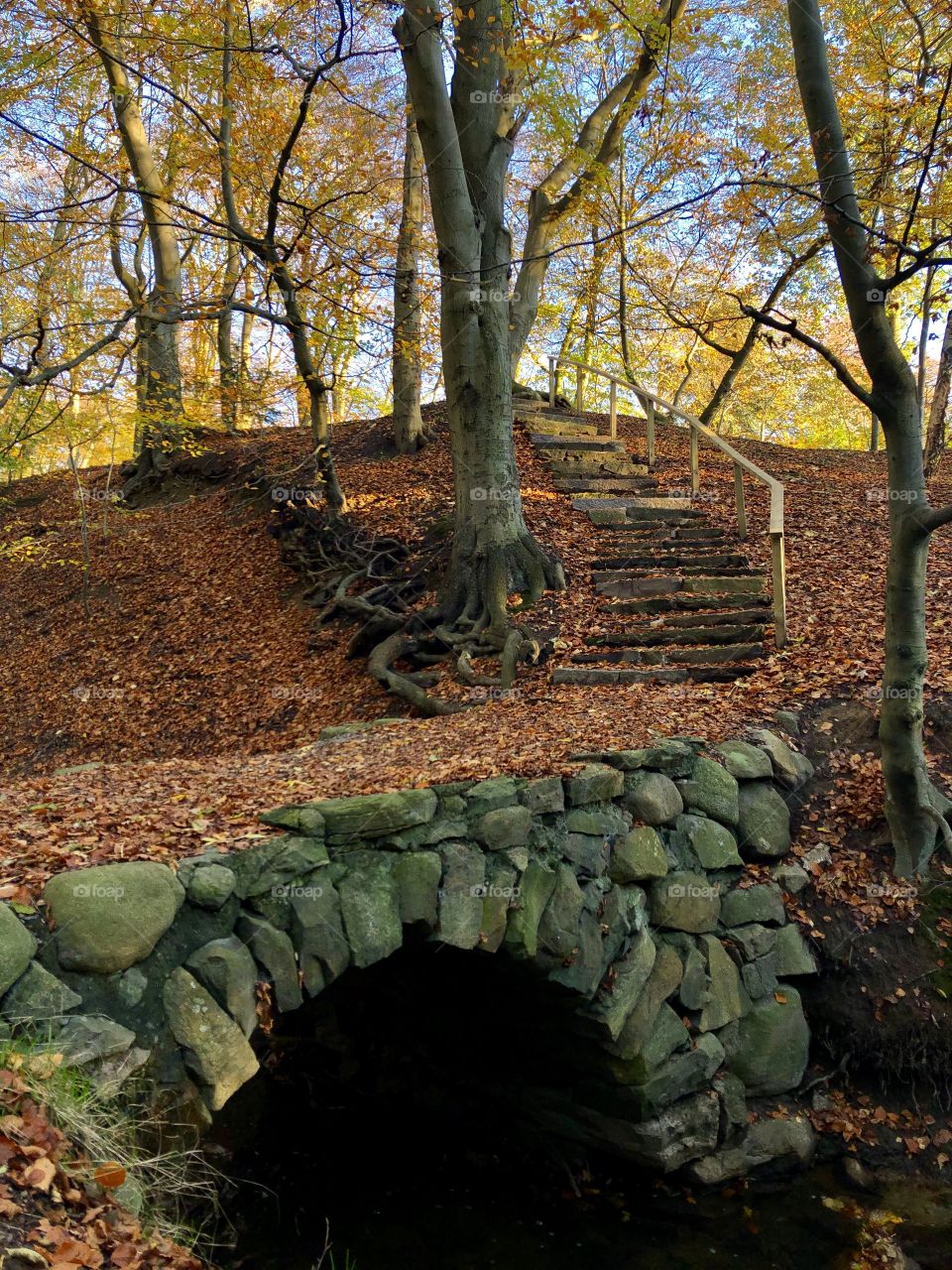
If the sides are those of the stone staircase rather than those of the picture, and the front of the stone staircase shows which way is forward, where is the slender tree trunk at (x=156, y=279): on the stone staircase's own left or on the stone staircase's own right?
on the stone staircase's own right

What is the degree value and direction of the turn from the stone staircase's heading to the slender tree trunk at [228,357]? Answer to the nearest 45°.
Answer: approximately 135° to its right

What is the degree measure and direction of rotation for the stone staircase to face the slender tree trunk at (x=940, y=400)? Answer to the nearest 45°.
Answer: approximately 135° to its left

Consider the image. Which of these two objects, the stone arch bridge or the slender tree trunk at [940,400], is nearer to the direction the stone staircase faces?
the stone arch bridge

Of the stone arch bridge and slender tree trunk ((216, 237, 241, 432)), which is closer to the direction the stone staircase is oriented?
the stone arch bridge

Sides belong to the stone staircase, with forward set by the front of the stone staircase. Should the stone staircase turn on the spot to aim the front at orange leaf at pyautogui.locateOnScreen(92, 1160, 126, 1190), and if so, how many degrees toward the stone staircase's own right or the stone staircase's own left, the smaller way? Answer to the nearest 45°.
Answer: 0° — it already faces it

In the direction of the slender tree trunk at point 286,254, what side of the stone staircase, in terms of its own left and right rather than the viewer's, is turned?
right

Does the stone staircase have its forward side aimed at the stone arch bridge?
yes

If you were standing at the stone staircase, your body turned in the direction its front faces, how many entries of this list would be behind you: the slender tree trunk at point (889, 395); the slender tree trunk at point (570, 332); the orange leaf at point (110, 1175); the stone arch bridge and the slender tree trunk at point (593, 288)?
2

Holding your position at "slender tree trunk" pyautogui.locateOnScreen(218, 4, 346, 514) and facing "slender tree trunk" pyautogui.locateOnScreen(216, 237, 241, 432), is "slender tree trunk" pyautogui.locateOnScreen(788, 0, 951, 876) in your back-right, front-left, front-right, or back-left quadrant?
back-right

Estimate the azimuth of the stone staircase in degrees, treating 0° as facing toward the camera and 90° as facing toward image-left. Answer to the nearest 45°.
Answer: approximately 0°
